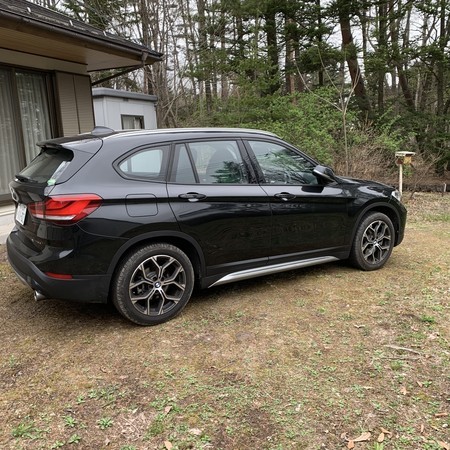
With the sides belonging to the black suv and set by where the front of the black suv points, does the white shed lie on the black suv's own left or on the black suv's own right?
on the black suv's own left

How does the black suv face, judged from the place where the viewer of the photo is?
facing away from the viewer and to the right of the viewer

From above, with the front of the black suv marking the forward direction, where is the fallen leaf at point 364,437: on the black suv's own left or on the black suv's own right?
on the black suv's own right

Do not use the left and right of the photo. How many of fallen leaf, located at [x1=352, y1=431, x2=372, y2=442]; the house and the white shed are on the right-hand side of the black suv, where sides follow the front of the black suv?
1

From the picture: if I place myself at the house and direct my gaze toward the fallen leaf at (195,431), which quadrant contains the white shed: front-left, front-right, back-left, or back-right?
back-left

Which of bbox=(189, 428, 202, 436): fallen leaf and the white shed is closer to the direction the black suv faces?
the white shed

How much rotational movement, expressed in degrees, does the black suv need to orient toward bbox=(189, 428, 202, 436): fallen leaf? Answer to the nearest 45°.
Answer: approximately 135° to its right
